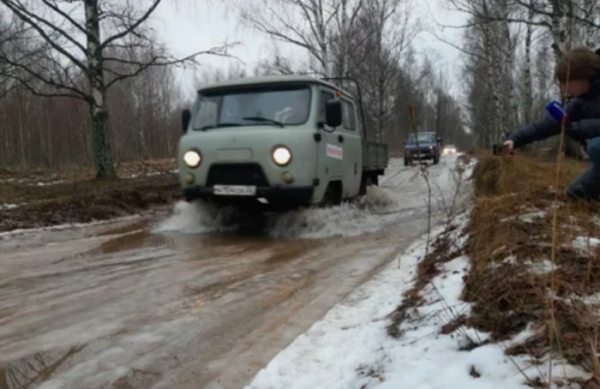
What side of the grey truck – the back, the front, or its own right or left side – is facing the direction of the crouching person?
left

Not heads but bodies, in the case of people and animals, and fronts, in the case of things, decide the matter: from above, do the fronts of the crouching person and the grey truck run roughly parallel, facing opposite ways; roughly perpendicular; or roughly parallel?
roughly perpendicular

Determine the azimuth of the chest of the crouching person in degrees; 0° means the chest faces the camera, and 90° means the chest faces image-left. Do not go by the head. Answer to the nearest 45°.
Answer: approximately 90°

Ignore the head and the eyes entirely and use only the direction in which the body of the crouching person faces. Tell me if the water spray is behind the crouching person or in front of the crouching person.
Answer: in front

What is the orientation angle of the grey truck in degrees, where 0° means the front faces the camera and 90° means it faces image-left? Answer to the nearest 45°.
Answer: approximately 45°

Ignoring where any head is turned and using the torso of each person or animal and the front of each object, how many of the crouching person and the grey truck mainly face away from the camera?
0
